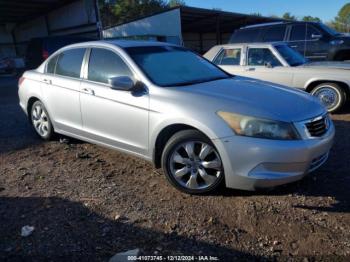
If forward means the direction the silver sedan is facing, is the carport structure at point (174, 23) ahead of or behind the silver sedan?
behind

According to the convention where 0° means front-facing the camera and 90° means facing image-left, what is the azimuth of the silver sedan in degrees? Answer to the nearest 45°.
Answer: approximately 315°

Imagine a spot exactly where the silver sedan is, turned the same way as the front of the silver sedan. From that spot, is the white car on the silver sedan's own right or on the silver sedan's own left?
on the silver sedan's own left

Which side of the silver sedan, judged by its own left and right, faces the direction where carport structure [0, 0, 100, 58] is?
back
